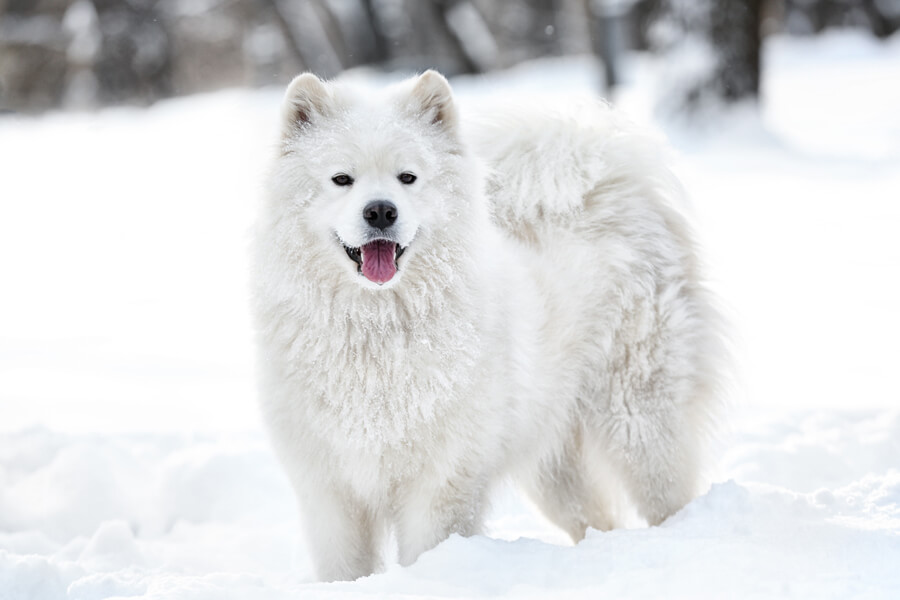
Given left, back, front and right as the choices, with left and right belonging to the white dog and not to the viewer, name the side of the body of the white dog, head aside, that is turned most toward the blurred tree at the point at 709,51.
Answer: back
